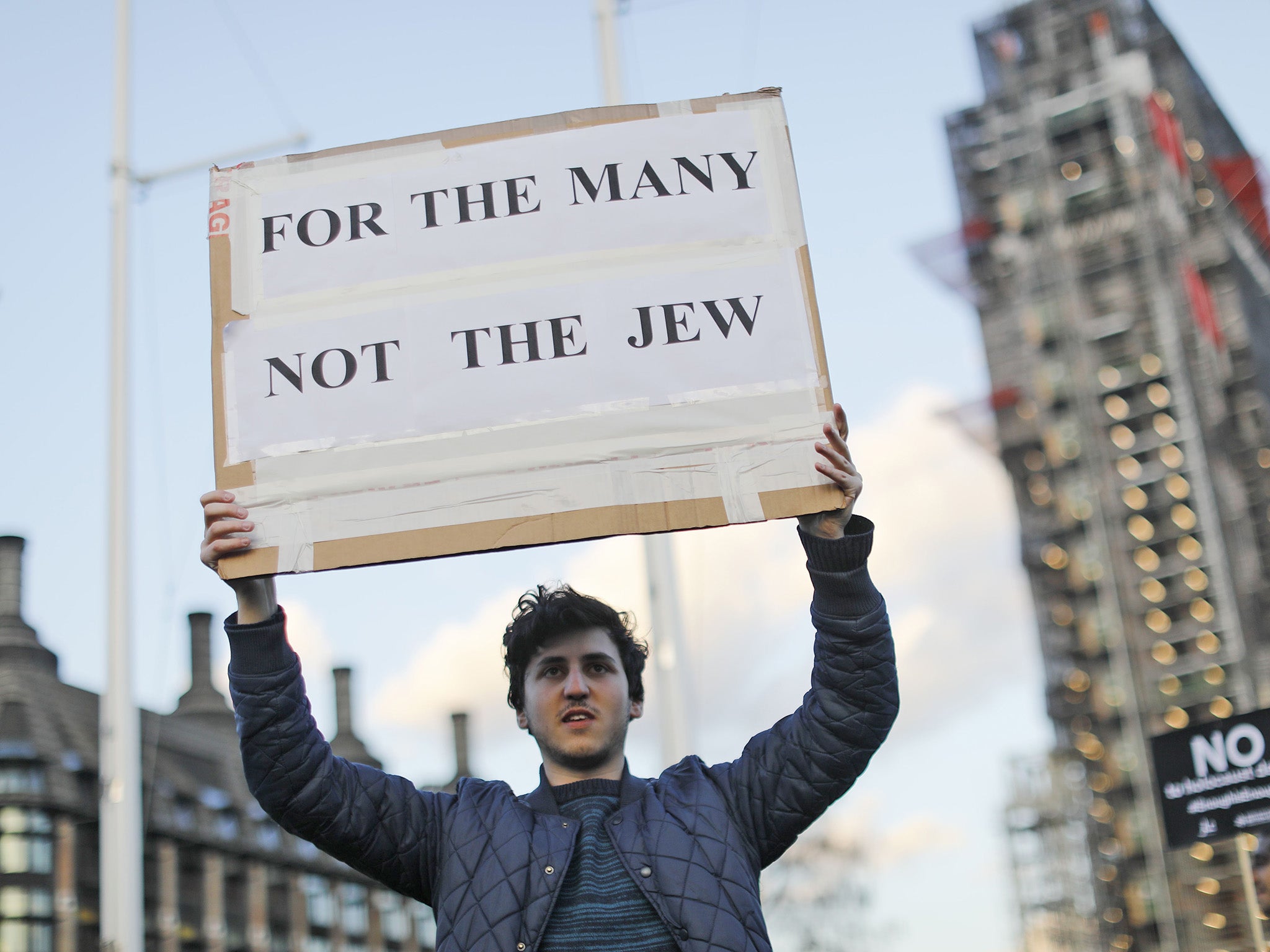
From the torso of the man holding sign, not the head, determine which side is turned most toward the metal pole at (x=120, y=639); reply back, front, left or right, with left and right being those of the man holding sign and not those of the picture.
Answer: back

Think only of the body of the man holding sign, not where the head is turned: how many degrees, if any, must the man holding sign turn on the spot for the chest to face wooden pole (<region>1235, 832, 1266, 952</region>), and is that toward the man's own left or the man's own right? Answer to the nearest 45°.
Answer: approximately 135° to the man's own left

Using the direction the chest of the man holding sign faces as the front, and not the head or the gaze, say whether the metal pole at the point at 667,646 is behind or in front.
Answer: behind

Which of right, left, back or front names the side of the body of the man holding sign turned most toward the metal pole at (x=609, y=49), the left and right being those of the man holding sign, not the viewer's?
back

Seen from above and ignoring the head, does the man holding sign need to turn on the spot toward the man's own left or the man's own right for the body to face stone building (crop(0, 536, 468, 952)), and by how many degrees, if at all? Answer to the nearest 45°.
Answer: approximately 180°

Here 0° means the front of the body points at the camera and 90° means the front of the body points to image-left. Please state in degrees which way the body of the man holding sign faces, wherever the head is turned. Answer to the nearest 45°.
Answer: approximately 0°
